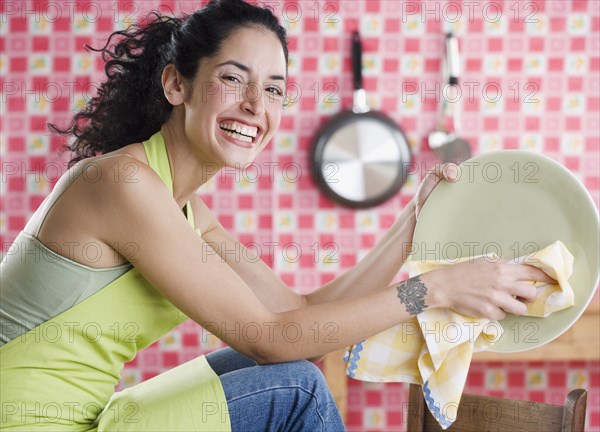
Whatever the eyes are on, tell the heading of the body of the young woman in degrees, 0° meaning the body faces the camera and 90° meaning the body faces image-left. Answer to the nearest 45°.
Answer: approximately 270°

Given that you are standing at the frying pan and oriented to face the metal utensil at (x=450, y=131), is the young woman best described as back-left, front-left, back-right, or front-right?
back-right

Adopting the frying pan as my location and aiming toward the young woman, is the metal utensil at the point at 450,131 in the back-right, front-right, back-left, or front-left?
back-left

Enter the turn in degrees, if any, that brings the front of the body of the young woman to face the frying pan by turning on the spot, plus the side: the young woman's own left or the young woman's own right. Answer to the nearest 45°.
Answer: approximately 90° to the young woman's own left

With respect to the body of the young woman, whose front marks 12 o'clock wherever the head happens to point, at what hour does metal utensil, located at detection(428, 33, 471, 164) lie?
The metal utensil is roughly at 10 o'clock from the young woman.
